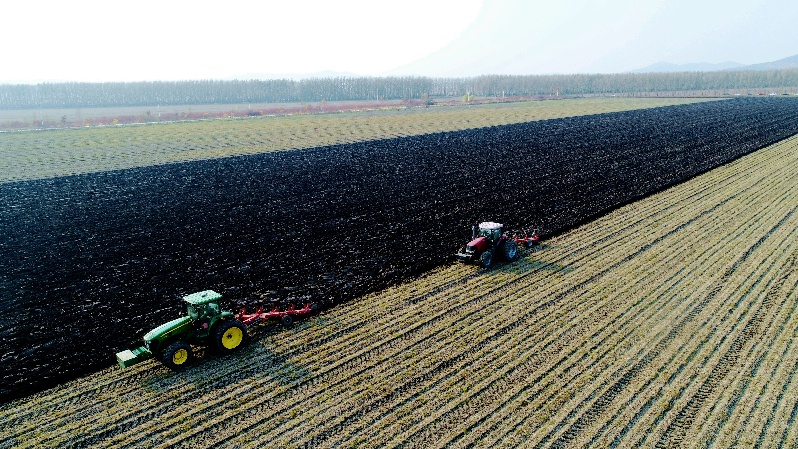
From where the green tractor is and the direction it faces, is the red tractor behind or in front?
behind

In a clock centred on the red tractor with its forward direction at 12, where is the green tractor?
The green tractor is roughly at 12 o'clock from the red tractor.

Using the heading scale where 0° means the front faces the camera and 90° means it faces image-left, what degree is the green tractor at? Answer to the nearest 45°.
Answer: approximately 45°

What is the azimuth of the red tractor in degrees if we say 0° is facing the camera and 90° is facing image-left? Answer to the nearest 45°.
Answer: approximately 45°
